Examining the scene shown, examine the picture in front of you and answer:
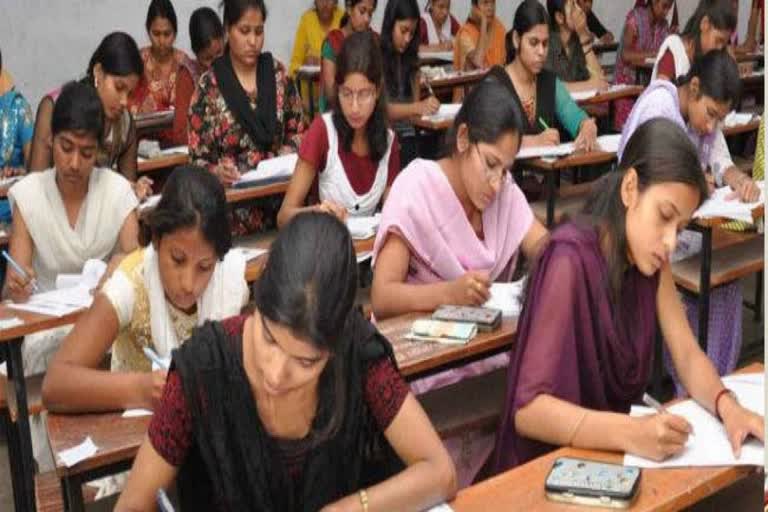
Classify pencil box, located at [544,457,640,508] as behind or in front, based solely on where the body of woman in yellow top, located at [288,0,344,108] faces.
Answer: in front

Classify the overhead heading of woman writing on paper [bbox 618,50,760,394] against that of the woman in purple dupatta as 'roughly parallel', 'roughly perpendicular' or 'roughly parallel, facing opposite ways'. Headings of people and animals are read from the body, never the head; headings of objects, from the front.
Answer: roughly parallel

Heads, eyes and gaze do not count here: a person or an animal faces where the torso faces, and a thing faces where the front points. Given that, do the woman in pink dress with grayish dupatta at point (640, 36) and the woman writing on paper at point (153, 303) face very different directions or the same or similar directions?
same or similar directions

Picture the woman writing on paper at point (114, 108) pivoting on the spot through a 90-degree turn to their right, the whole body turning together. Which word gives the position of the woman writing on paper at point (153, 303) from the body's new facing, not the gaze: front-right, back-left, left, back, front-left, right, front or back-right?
front-left

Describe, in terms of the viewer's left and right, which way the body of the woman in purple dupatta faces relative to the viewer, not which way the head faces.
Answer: facing the viewer and to the right of the viewer

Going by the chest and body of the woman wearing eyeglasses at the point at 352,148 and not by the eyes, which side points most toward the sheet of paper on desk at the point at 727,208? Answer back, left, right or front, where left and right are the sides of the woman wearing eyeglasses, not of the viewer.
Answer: left

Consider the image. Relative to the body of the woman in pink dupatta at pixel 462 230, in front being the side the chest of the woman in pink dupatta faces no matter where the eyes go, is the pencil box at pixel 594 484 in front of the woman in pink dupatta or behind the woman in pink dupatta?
in front

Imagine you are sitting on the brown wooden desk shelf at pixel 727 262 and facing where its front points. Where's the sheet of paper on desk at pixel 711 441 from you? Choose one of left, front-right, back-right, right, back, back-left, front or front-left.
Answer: front-right

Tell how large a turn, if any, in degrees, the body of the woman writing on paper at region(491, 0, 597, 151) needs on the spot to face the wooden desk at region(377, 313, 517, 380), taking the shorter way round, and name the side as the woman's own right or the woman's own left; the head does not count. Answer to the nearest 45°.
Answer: approximately 45° to the woman's own right

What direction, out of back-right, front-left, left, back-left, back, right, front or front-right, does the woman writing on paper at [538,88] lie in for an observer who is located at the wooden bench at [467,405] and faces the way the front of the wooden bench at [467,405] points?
back-left

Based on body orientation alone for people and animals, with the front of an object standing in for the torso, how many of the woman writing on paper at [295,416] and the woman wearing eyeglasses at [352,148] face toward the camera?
2

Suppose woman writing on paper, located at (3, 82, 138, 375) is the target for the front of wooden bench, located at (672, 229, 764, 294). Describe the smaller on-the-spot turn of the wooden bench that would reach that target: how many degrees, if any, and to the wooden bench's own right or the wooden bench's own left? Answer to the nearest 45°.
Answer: approximately 90° to the wooden bench's own right

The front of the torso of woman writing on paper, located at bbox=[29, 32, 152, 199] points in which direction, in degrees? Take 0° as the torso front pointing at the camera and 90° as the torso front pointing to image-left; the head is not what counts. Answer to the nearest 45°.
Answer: approximately 315°
